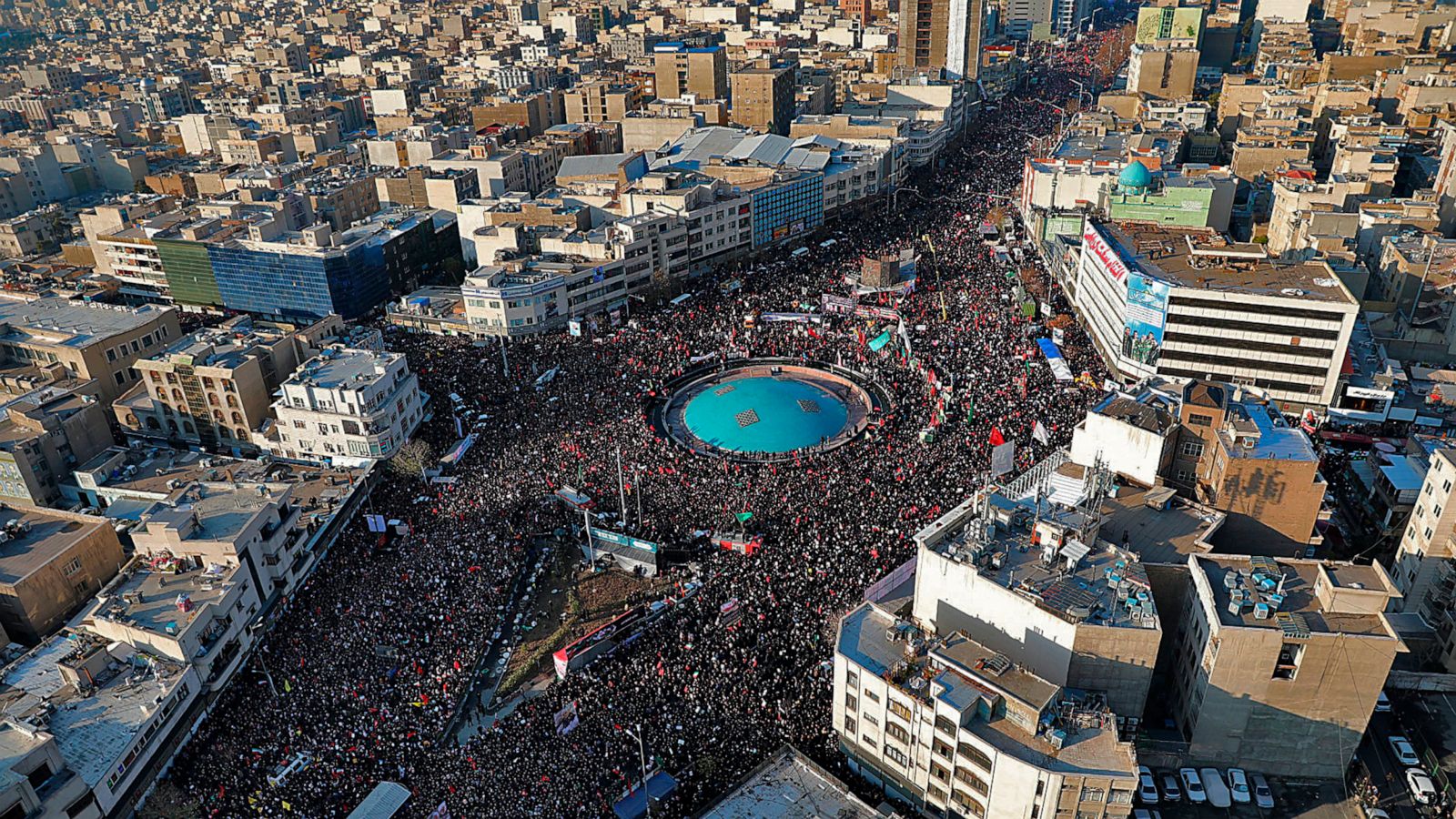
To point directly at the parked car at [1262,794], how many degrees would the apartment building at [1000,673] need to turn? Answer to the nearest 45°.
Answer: approximately 135° to its left

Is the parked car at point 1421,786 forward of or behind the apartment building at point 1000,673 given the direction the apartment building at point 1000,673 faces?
behind

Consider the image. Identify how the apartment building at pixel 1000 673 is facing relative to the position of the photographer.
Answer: facing the viewer and to the left of the viewer

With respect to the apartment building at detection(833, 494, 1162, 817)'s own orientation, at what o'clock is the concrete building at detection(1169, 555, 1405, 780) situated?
The concrete building is roughly at 7 o'clock from the apartment building.

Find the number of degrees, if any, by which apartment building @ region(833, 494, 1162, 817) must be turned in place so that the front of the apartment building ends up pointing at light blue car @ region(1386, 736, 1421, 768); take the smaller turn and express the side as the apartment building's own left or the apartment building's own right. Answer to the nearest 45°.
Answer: approximately 135° to the apartment building's own left

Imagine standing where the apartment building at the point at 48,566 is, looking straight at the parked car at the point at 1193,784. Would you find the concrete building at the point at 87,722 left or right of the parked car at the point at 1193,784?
right

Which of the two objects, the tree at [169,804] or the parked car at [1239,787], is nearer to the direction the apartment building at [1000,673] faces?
the tree

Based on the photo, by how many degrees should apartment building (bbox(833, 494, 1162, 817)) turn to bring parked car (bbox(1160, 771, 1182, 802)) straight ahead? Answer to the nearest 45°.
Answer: approximately 135° to its left

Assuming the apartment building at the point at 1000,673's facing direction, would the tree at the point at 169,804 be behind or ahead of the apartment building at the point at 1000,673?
ahead

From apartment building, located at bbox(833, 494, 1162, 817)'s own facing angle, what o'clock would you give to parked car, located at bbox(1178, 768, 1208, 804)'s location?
The parked car is roughly at 7 o'clock from the apartment building.

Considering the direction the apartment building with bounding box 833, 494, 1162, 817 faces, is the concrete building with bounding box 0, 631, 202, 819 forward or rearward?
forward

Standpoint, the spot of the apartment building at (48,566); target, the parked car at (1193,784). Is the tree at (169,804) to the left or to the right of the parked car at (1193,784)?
right

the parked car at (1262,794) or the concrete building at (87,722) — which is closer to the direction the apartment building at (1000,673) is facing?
the concrete building
